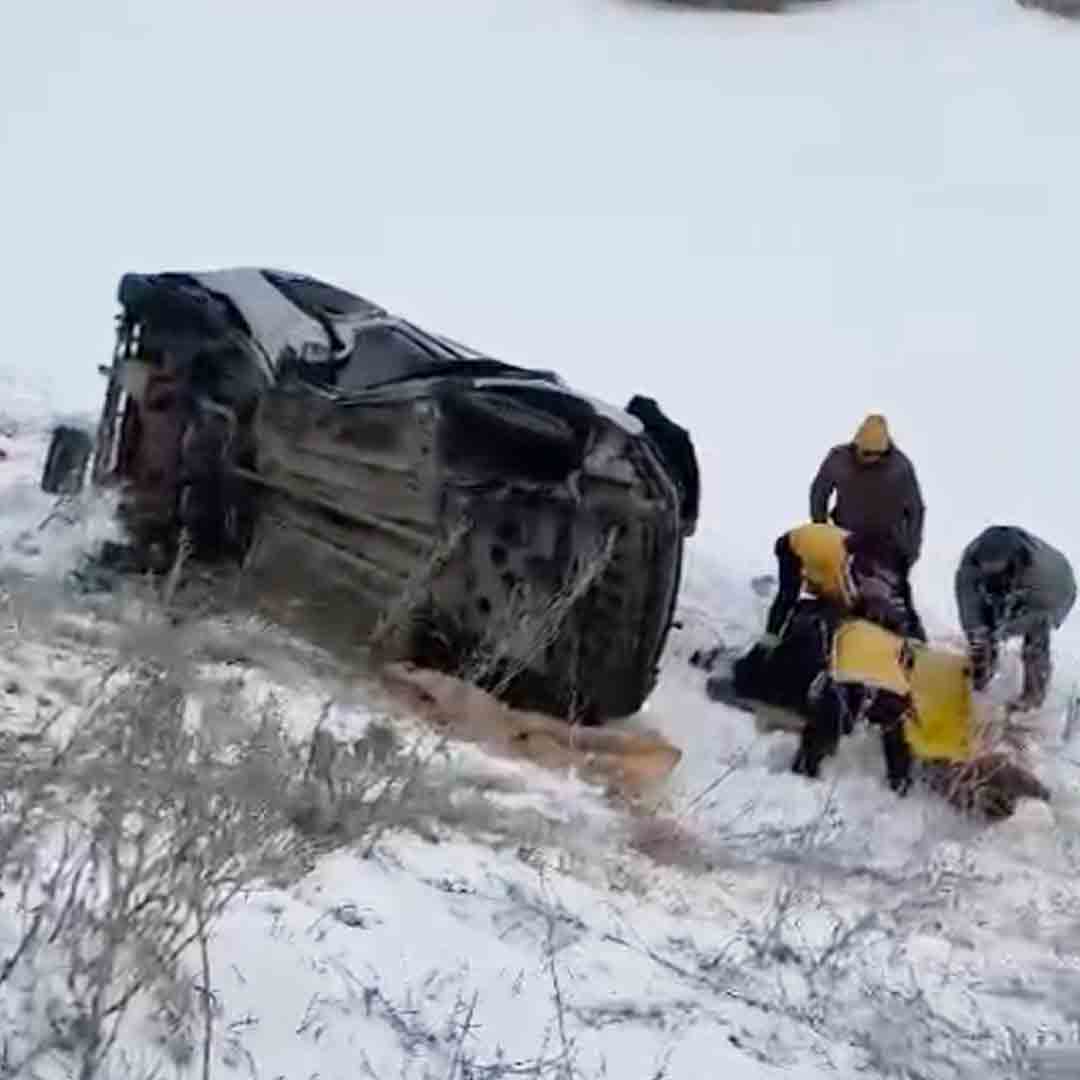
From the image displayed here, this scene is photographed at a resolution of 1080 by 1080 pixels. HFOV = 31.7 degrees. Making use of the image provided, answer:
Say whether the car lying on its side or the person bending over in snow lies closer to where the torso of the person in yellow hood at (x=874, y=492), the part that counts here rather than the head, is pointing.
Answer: the person bending over in snow

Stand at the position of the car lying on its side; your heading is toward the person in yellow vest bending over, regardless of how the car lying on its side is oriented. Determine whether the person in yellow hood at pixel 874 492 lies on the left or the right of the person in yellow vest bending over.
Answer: left

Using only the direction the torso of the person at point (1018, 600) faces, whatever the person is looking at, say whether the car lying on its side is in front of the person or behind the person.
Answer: in front

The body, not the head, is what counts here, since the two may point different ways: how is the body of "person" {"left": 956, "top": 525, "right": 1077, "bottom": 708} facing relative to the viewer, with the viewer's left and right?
facing the viewer and to the left of the viewer

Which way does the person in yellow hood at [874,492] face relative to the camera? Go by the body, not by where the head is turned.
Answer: toward the camera

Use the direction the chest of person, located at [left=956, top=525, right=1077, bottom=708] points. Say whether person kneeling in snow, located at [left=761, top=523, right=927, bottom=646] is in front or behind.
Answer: in front

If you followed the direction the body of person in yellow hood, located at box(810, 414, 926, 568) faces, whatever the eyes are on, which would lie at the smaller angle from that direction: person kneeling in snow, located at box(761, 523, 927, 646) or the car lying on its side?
the person kneeling in snow

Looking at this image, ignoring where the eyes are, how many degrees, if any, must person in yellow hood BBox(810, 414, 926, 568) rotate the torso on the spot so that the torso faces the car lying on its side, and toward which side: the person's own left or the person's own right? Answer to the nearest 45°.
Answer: approximately 45° to the person's own right

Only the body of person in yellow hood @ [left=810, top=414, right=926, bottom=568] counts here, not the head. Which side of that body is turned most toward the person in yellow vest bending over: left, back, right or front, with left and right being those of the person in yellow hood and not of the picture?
front

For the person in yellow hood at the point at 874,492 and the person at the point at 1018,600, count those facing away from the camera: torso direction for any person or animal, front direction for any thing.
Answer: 0

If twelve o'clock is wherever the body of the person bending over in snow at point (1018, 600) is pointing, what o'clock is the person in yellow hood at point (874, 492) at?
The person in yellow hood is roughly at 2 o'clock from the person bending over in snow.

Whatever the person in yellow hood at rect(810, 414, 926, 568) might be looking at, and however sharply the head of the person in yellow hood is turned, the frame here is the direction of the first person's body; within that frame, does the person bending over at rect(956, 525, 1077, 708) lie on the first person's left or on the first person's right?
on the first person's left

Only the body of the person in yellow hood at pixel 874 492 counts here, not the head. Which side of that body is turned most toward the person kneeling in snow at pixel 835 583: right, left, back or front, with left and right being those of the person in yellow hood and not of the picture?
front
